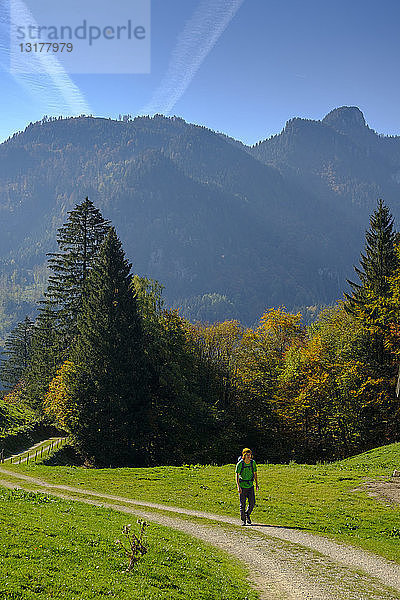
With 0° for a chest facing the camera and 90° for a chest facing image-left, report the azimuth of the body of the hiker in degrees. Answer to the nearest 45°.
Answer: approximately 0°

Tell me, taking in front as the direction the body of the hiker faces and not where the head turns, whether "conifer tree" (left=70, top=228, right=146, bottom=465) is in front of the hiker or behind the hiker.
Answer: behind
